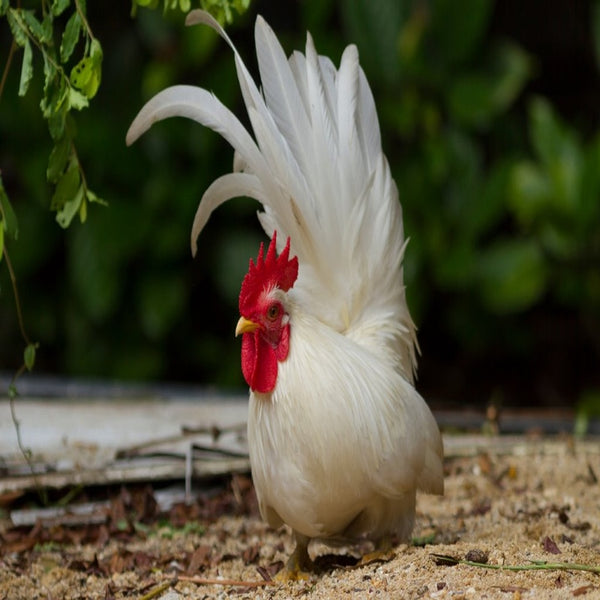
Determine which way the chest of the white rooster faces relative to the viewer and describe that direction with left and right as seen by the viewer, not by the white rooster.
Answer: facing the viewer and to the left of the viewer
